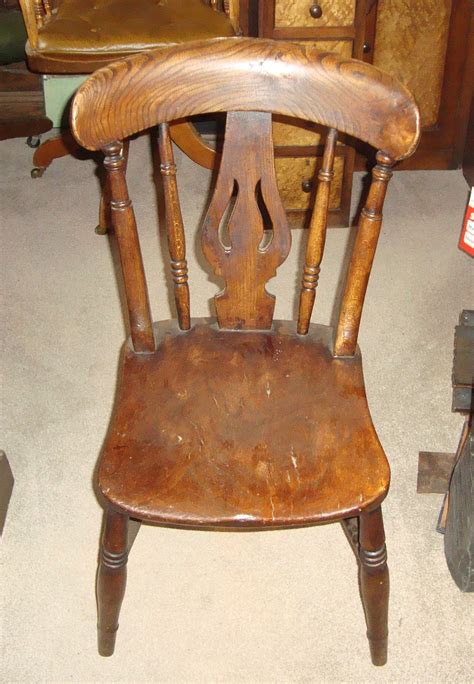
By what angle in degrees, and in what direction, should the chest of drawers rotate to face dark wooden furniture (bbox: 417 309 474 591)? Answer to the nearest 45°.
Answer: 0° — it already faces it

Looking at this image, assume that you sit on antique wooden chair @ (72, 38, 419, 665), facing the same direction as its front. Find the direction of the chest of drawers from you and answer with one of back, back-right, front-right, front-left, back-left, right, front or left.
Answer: back

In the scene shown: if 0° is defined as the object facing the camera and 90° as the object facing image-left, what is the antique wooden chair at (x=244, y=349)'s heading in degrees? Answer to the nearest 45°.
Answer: approximately 0°

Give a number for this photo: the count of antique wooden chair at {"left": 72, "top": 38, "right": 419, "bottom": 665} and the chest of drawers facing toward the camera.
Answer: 2
